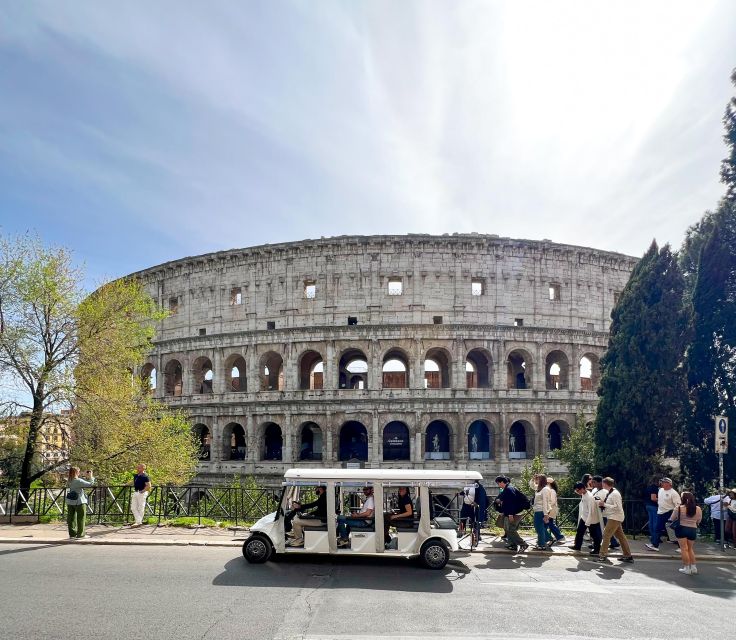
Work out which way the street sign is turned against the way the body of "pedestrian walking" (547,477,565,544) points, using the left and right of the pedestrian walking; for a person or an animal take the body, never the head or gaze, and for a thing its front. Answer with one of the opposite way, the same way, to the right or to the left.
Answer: to the left

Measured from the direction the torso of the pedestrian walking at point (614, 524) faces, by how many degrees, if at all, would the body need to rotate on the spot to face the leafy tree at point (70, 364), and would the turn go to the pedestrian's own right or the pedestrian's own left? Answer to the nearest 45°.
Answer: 0° — they already face it

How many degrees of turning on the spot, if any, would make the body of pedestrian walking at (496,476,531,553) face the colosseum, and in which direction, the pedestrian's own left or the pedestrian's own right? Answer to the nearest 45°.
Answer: approximately 90° to the pedestrian's own right

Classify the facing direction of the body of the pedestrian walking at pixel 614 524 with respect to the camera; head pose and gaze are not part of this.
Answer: to the viewer's left

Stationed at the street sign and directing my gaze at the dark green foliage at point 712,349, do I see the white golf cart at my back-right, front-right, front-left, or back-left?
back-left

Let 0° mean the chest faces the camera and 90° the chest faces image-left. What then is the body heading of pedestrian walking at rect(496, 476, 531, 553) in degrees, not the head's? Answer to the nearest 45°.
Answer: approximately 90°

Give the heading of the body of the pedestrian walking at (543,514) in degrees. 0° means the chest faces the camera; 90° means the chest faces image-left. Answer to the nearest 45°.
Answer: approximately 90°

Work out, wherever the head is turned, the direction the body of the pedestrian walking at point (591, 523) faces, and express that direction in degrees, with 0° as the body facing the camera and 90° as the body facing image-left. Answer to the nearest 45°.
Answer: approximately 90°

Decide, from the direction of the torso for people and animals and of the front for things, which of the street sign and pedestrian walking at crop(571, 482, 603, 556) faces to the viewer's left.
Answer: the pedestrian walking

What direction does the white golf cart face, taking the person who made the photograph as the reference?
facing to the left of the viewer

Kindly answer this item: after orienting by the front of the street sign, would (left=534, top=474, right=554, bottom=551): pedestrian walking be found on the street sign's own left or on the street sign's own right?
on the street sign's own right
